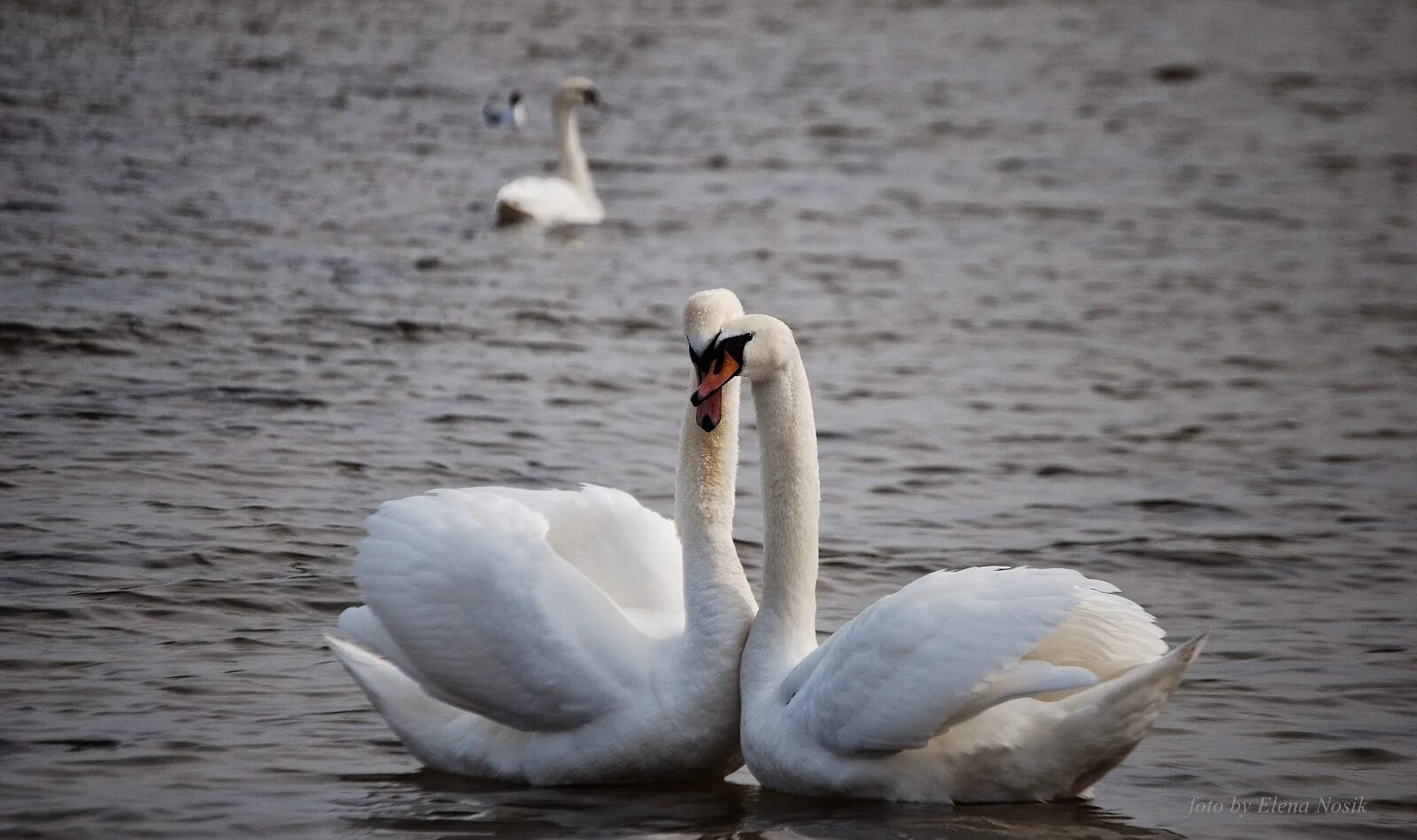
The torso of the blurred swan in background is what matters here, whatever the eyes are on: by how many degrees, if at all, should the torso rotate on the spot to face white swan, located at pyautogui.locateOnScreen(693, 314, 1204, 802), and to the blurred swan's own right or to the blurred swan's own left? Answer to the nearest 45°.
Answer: approximately 90° to the blurred swan's own right

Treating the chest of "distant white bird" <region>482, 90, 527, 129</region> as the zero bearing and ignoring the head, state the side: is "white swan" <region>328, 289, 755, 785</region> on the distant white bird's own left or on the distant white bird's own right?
on the distant white bird's own right

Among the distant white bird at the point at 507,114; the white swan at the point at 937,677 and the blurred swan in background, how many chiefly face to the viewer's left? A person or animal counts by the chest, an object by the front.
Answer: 1

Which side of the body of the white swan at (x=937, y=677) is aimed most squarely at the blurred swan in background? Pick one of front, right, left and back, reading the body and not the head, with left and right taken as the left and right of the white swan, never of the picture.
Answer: right

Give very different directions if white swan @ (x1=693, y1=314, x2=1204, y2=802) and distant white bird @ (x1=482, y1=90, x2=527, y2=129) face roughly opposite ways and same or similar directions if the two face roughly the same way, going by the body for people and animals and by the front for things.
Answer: very different directions

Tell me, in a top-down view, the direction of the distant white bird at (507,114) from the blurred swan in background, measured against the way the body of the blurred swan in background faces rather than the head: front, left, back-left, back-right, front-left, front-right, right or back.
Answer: left

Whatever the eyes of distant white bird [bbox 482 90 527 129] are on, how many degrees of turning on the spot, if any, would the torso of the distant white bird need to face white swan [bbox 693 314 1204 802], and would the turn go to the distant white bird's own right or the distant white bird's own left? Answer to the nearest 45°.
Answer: approximately 90° to the distant white bird's own right

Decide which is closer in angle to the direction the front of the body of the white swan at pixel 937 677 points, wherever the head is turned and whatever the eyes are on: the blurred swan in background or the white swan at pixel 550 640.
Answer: the white swan

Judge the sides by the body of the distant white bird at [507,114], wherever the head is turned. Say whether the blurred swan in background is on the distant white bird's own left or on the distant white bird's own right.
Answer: on the distant white bird's own right

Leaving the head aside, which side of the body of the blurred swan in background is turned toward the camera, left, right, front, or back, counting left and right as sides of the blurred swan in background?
right

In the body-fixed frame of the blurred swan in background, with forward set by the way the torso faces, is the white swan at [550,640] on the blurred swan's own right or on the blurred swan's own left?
on the blurred swan's own right

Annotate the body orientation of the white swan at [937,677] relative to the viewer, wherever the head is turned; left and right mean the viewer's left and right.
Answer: facing to the left of the viewer

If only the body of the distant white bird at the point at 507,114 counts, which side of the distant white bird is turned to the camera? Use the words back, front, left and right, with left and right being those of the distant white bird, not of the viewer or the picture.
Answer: right
